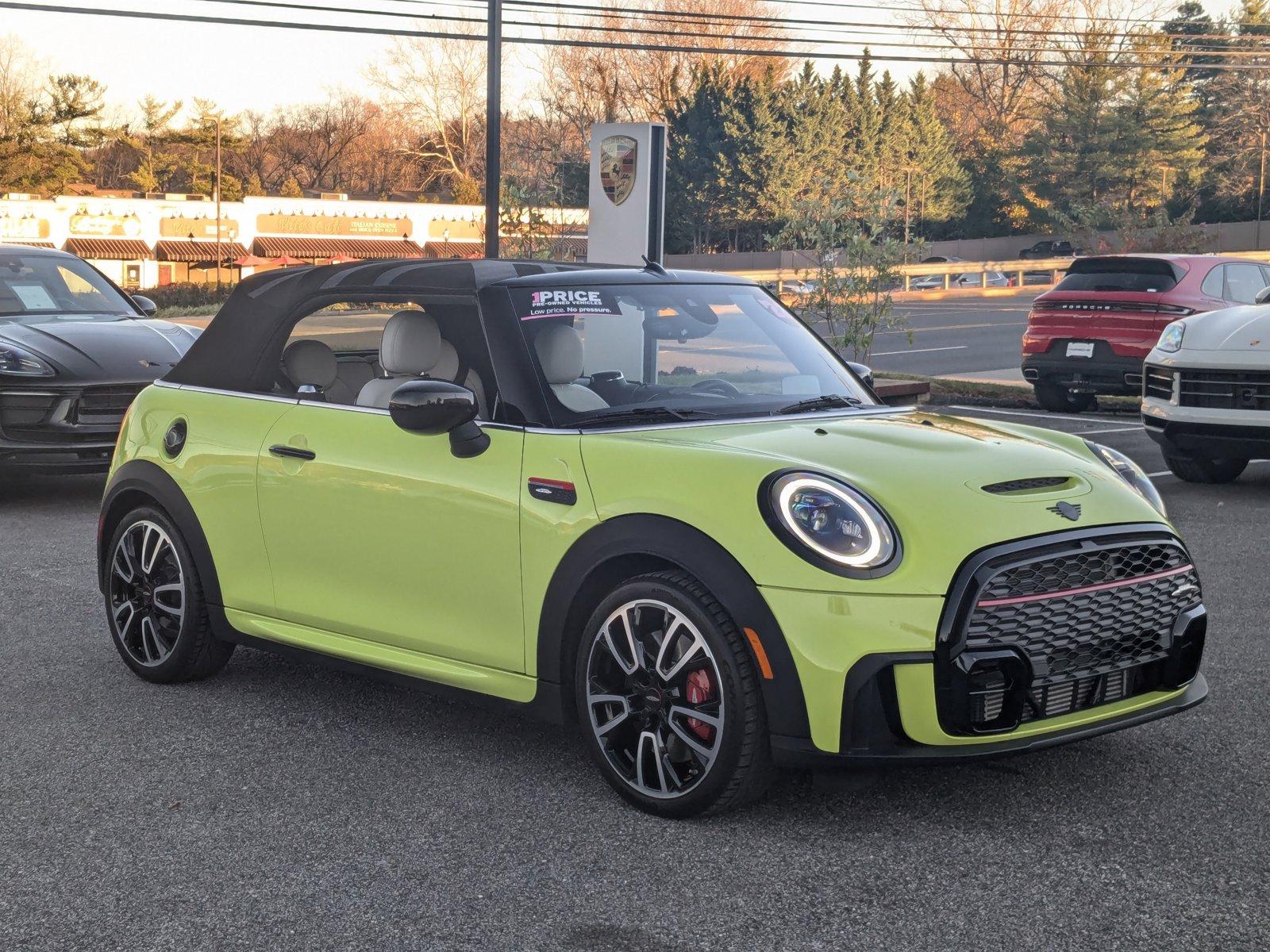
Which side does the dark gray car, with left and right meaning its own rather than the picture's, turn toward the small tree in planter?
left

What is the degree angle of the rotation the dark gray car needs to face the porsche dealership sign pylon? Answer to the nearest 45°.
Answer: approximately 90° to its left

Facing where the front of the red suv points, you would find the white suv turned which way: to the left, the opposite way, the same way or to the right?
the opposite way

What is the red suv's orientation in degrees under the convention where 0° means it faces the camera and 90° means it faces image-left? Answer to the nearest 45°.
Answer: approximately 225°

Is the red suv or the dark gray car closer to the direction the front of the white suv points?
the dark gray car

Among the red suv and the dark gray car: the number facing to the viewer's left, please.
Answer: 0

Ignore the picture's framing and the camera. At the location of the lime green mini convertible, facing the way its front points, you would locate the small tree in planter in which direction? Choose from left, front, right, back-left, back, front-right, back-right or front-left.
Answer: back-left

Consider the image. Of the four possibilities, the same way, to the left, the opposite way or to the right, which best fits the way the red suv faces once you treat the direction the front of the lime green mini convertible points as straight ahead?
to the left

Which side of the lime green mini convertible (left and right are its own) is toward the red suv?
left
